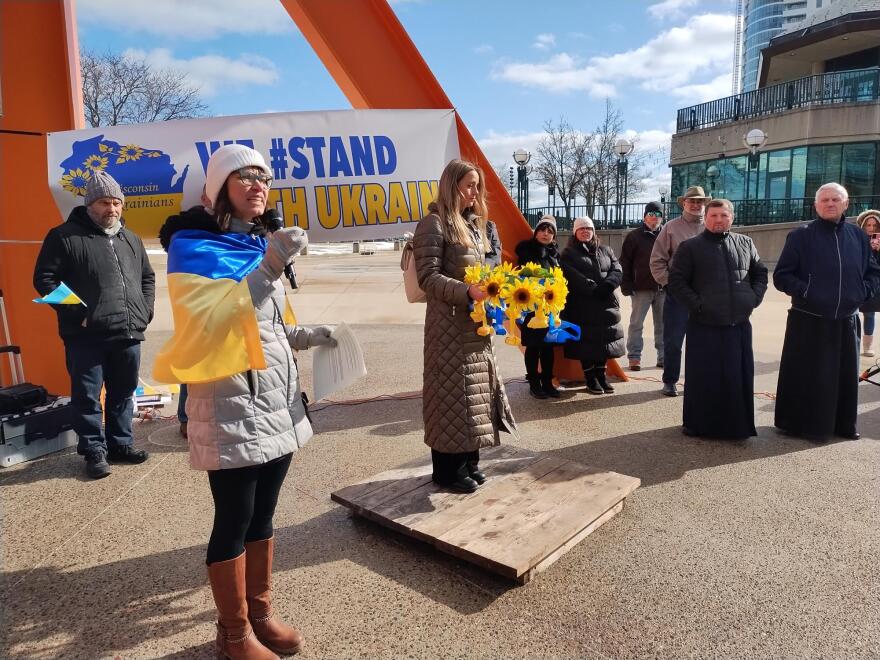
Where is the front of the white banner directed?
toward the camera

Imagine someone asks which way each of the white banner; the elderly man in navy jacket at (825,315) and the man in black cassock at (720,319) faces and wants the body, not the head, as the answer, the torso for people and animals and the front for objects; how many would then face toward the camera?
3

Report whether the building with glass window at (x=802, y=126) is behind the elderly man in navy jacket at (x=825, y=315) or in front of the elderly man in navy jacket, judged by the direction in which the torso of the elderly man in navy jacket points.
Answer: behind

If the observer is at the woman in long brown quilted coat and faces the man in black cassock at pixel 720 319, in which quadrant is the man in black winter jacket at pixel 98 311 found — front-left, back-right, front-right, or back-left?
back-left

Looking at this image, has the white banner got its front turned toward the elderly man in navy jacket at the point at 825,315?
no

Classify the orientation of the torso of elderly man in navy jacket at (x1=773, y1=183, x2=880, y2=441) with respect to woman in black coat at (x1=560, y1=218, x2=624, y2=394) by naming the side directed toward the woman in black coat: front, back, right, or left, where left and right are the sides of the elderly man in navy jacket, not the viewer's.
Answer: right

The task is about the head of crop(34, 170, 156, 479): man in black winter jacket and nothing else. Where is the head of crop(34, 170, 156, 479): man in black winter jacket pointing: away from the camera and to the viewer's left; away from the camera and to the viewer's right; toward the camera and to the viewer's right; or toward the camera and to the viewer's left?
toward the camera and to the viewer's right

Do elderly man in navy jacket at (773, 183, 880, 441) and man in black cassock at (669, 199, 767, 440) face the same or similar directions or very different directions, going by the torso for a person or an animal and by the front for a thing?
same or similar directions

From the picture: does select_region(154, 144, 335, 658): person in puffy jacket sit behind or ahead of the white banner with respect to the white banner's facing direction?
ahead

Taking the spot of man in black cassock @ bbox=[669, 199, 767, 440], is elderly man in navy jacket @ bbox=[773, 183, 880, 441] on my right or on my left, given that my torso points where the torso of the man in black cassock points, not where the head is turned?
on my left

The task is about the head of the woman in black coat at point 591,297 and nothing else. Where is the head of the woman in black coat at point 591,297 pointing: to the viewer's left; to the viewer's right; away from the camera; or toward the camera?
toward the camera

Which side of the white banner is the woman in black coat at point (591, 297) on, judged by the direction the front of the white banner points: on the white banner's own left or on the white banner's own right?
on the white banner's own left

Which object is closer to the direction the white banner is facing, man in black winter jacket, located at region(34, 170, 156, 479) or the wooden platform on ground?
the wooden platform on ground

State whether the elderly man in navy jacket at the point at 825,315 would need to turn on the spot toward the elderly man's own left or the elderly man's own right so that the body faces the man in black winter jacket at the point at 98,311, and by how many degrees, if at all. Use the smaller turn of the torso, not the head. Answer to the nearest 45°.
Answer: approximately 45° to the elderly man's own right

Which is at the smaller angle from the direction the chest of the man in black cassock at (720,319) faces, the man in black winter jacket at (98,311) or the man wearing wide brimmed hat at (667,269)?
the man in black winter jacket

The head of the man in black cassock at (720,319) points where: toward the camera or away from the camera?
toward the camera

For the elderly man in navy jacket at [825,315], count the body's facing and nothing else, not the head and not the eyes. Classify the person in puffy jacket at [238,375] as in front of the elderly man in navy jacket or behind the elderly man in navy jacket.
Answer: in front

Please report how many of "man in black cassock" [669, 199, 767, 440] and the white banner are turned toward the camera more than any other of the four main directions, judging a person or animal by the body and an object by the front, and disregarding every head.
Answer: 2

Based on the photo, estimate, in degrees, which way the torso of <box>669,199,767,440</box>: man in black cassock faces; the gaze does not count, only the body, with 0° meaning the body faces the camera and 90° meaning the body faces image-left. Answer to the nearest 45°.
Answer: approximately 0°
